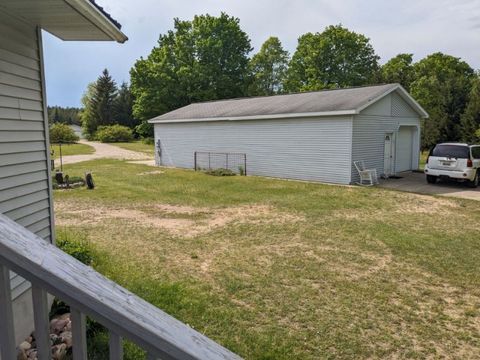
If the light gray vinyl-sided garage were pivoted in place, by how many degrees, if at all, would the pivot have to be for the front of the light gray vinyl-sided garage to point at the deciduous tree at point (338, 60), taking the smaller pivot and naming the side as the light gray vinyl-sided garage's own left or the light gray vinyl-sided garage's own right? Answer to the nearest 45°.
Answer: approximately 135° to the light gray vinyl-sided garage's own left

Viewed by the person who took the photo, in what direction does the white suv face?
facing away from the viewer and to the right of the viewer

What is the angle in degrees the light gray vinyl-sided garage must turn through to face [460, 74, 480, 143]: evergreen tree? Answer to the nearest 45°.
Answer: approximately 90° to its left

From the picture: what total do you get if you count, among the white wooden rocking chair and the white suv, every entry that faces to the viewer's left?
0

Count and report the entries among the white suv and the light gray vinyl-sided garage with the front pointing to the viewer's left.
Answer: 0

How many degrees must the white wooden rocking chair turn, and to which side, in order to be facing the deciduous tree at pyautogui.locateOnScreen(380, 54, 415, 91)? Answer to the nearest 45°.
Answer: approximately 135° to its left

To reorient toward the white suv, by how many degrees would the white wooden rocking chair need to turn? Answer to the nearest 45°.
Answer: approximately 45° to its left

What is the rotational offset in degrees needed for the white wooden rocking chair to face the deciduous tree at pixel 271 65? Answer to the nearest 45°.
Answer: approximately 135° to its left

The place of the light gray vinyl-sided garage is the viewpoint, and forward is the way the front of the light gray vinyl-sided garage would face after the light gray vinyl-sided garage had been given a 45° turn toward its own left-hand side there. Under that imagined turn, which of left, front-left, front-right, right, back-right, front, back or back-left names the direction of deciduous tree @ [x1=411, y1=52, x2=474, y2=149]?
front-left

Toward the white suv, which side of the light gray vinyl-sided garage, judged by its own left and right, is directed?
front

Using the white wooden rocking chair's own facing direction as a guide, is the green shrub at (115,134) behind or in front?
behind

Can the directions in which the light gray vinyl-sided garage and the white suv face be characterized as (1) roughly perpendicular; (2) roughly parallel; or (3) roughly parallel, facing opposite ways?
roughly perpendicular

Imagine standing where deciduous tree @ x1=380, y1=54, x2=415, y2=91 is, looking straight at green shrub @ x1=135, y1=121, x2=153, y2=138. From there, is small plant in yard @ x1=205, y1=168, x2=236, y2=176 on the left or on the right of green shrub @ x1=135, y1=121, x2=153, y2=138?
left
